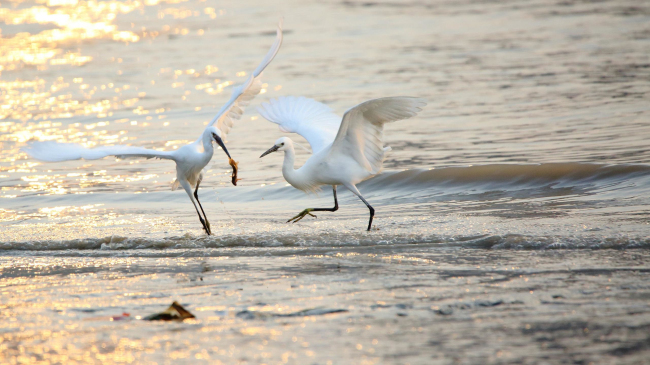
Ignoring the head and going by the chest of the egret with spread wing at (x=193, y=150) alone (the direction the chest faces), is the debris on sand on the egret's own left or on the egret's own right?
on the egret's own right

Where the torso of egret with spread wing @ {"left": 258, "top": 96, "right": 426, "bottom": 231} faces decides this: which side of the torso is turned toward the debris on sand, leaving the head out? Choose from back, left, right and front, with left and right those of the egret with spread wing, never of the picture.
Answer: left

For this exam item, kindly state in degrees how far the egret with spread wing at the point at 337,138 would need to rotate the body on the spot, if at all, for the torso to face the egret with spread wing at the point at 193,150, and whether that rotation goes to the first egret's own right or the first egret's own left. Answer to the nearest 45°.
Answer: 0° — it already faces it

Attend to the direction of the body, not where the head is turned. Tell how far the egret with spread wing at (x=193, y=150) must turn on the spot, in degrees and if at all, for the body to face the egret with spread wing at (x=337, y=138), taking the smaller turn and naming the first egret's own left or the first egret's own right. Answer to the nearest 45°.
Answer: approximately 45° to the first egret's own left

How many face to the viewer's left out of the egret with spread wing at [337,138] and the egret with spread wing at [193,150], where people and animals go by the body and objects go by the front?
1

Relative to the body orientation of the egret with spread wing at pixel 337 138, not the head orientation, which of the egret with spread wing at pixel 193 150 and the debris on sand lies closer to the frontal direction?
the egret with spread wing

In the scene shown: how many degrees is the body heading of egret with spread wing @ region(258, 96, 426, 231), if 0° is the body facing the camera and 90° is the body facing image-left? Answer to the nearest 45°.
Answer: approximately 90°

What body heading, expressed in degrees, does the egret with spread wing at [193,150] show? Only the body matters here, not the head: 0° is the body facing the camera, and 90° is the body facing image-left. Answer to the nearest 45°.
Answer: approximately 315°
